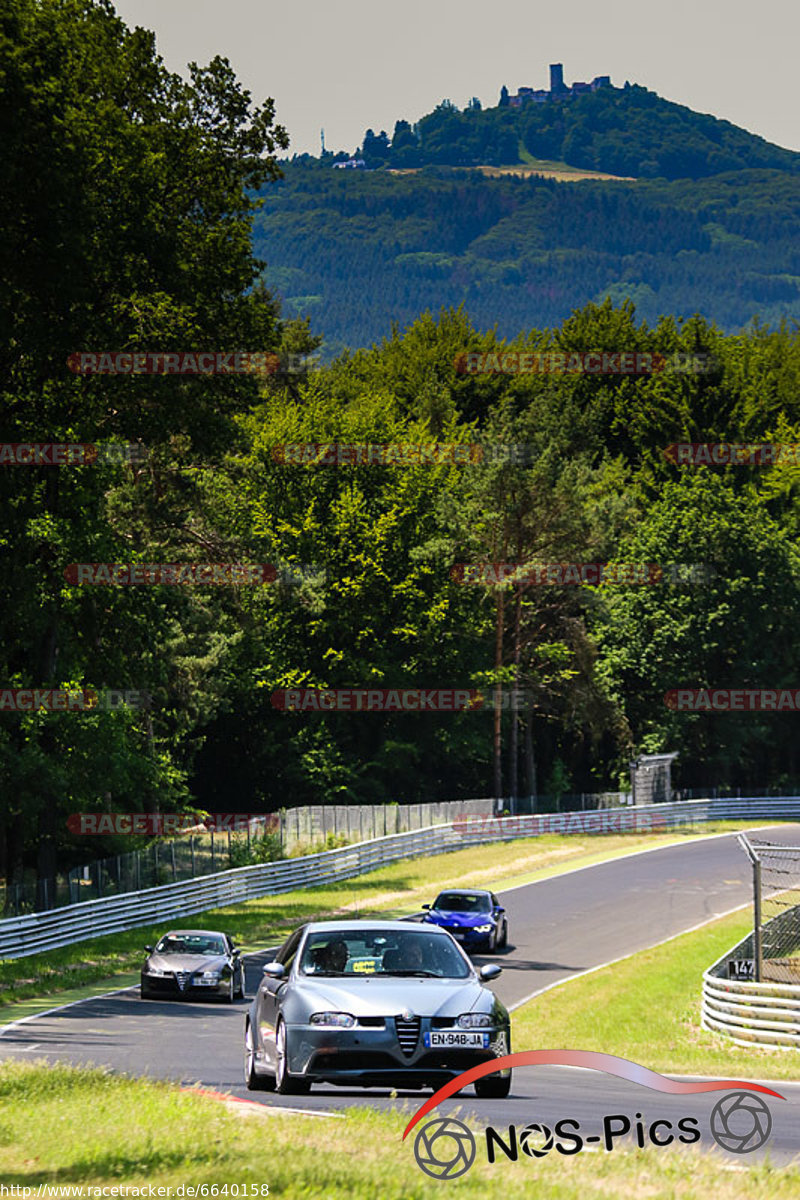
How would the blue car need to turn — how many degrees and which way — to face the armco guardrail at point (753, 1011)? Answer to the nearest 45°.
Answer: approximately 45° to its left

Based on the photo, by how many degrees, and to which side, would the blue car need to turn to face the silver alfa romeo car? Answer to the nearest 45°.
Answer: approximately 45° to its left

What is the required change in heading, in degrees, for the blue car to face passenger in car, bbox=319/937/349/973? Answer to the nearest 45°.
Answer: approximately 45° to its left

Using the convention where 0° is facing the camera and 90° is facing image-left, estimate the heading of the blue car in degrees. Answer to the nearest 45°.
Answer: approximately 45°
